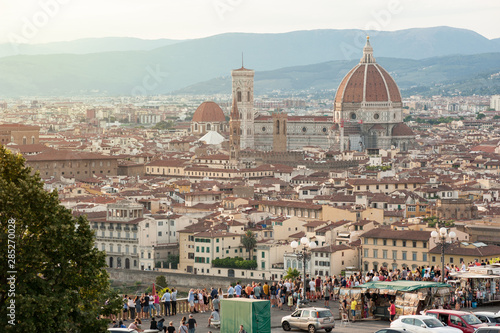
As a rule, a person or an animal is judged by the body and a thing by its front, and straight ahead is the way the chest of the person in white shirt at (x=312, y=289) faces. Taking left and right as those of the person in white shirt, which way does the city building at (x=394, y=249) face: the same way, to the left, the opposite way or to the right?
the opposite way

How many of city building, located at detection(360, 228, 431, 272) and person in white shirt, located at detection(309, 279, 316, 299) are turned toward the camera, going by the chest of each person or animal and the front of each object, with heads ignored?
1

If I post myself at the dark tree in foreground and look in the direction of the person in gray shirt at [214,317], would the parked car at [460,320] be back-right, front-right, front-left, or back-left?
front-right

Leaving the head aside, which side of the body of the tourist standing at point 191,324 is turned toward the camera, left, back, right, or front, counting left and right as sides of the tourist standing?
back

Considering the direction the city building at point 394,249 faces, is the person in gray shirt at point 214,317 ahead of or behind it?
ahead

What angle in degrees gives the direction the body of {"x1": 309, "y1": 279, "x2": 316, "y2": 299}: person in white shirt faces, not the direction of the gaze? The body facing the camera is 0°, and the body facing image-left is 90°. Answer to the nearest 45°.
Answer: approximately 180°

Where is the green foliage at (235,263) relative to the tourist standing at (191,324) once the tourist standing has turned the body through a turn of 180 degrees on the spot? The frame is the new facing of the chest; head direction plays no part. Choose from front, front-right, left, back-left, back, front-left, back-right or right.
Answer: back

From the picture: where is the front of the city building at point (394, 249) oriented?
toward the camera

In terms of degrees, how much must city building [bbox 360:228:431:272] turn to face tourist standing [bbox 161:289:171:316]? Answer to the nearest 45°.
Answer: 0° — it already faces them

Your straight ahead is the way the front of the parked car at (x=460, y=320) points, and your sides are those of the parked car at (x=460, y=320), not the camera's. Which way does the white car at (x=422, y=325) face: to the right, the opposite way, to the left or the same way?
the same way

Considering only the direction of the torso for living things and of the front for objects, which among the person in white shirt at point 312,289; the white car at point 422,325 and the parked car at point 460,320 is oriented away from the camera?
the person in white shirt

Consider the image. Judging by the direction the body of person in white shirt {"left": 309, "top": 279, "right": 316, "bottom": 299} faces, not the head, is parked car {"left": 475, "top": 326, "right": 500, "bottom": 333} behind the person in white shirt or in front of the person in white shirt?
behind

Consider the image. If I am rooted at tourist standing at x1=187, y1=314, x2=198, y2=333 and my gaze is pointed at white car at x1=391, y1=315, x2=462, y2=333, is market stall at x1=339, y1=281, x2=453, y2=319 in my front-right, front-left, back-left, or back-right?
front-left

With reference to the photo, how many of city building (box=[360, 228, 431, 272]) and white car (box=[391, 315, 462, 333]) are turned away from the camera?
0

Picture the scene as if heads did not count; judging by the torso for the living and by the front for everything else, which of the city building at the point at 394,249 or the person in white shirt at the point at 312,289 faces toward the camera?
the city building
